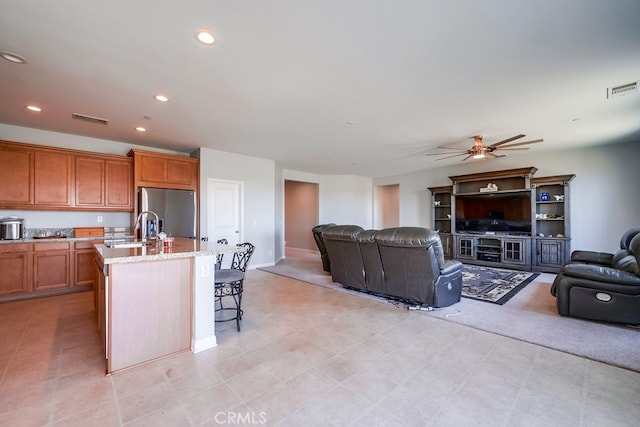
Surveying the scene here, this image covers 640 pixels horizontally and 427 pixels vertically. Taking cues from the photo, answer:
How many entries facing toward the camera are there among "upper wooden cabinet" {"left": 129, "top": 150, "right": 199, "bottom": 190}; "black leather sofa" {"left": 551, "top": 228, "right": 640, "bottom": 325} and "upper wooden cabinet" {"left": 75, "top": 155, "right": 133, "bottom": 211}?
2

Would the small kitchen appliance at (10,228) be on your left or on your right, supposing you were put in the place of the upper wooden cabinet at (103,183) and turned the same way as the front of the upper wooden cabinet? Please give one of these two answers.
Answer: on your right

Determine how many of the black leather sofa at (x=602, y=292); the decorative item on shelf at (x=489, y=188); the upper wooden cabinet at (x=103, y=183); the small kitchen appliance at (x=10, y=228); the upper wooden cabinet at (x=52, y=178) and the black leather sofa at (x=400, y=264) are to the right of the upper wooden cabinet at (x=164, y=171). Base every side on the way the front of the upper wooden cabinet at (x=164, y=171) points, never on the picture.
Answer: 3

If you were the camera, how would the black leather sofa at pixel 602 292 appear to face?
facing to the left of the viewer

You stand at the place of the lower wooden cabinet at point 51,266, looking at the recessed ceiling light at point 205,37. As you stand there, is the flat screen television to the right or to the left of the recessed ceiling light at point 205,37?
left
